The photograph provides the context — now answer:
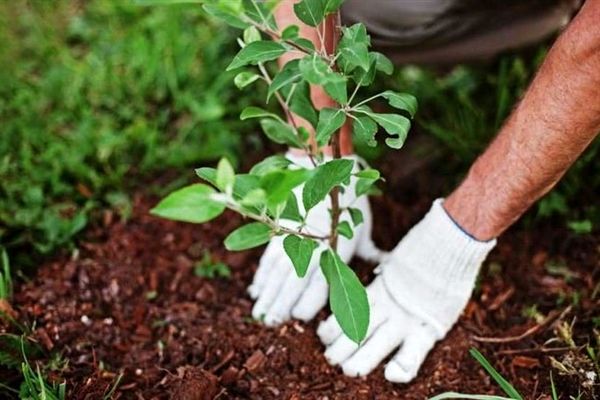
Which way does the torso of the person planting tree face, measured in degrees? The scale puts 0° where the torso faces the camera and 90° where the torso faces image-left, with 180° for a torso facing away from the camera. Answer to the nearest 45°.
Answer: approximately 45°
